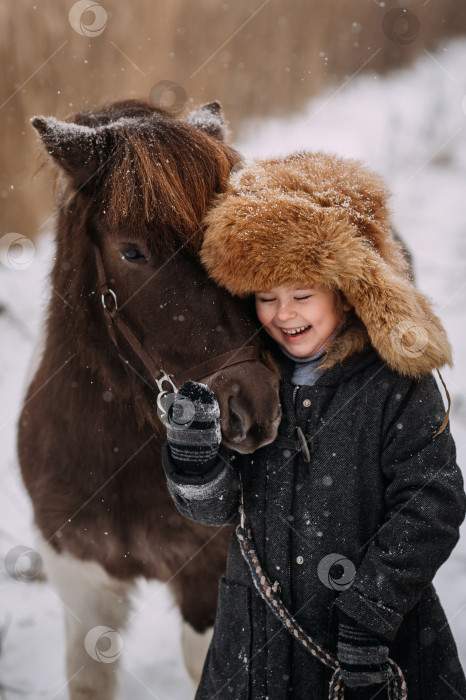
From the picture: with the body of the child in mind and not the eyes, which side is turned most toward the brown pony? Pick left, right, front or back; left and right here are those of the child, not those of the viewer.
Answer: right

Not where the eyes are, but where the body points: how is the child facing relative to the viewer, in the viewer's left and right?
facing the viewer and to the left of the viewer

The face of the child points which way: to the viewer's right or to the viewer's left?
to the viewer's left
